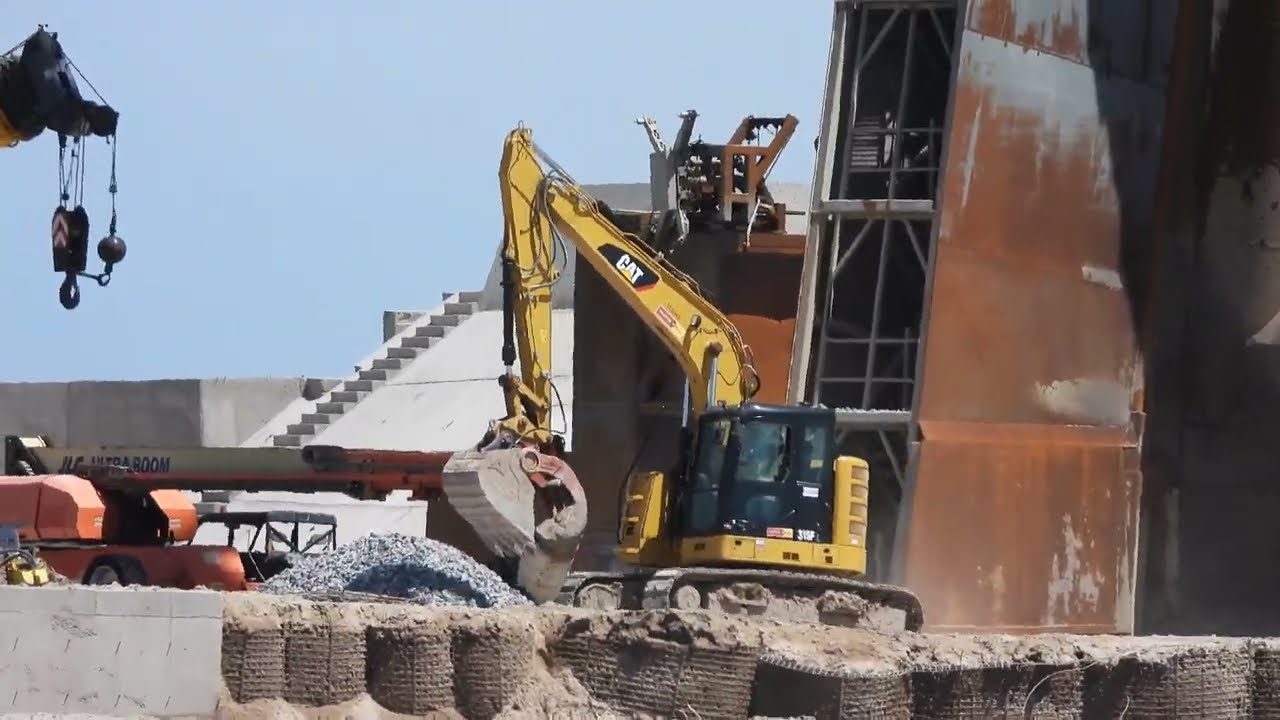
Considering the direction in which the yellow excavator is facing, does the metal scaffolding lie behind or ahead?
behind

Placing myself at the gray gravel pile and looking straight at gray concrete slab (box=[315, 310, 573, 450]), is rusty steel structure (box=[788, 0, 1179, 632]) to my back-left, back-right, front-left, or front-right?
front-right

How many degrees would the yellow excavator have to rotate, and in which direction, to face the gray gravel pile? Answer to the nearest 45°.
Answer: approximately 45° to its right

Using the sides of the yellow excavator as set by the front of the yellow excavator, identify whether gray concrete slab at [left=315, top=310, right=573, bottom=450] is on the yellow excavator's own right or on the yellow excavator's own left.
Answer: on the yellow excavator's own right

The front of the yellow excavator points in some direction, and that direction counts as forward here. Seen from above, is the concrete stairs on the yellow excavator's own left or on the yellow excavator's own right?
on the yellow excavator's own right

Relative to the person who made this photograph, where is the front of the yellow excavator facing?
facing the viewer and to the left of the viewer

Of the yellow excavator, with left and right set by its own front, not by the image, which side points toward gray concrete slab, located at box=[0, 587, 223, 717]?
front

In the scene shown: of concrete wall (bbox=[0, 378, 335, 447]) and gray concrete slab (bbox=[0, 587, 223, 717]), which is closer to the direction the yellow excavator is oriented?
the gray concrete slab
